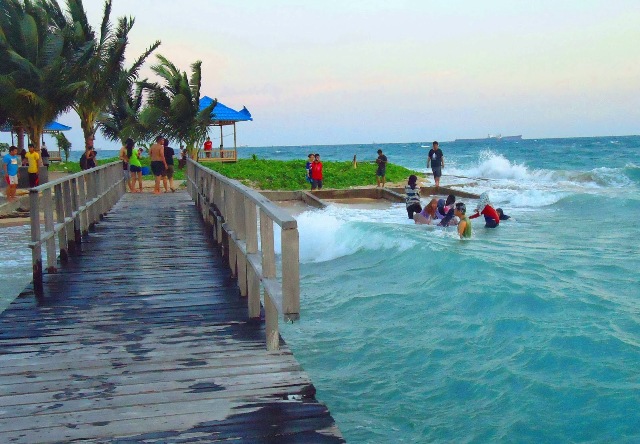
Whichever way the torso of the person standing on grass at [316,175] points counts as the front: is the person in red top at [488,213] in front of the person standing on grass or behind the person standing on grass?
in front

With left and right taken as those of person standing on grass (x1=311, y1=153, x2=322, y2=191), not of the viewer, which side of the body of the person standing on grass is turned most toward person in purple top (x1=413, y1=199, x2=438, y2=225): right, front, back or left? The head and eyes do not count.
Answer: front

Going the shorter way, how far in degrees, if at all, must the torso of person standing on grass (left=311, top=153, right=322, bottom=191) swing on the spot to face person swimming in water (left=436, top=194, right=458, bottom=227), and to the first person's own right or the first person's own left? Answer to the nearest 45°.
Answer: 0° — they already face them

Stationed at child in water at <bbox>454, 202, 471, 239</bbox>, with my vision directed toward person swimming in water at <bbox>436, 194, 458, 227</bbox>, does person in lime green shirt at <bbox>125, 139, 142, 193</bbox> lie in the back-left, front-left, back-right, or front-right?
front-left

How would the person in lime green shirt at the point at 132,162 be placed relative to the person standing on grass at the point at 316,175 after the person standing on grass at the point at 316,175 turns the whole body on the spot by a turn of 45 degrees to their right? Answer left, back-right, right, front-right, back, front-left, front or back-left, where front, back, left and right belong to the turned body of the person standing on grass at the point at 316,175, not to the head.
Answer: front

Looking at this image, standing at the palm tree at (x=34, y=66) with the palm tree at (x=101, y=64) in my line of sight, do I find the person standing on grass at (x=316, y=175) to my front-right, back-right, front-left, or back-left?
front-right

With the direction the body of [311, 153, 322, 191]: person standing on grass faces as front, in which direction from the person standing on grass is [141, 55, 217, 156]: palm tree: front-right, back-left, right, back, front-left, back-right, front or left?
back-right

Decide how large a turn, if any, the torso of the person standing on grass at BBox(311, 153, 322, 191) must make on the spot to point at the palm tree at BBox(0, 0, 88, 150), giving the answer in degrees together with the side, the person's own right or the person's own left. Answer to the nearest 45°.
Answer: approximately 90° to the person's own right

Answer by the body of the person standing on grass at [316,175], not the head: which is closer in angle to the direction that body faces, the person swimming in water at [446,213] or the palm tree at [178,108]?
the person swimming in water

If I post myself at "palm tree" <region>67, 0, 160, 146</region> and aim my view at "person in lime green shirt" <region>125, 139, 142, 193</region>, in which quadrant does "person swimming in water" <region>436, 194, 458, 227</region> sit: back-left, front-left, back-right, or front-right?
front-left

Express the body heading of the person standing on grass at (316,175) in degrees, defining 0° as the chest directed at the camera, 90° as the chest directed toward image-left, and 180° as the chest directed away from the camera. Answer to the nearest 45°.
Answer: approximately 0°

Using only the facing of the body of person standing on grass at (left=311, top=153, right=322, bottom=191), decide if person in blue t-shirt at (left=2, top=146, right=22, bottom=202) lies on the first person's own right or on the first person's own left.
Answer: on the first person's own right

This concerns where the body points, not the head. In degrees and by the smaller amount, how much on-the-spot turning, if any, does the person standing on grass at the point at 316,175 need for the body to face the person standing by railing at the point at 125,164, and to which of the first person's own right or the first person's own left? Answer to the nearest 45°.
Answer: approximately 45° to the first person's own right

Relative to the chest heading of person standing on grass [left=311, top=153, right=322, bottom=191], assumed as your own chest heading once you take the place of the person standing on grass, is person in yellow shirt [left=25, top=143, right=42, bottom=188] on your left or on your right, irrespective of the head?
on your right
